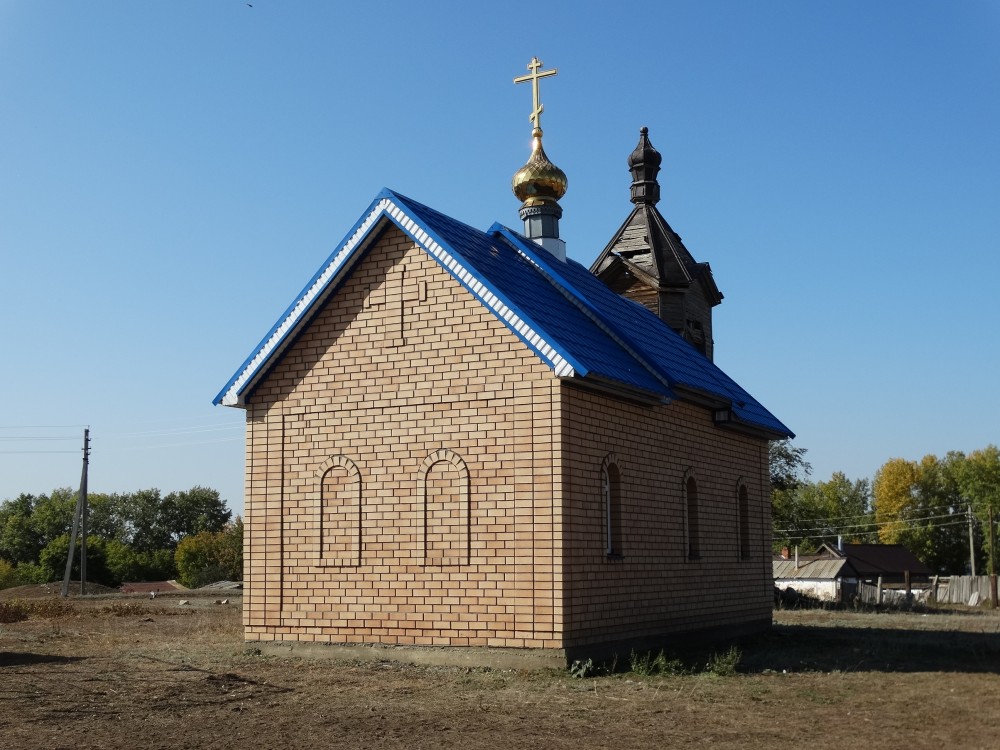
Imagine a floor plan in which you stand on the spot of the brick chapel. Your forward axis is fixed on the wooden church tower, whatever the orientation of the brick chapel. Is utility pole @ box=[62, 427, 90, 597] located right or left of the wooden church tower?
left
